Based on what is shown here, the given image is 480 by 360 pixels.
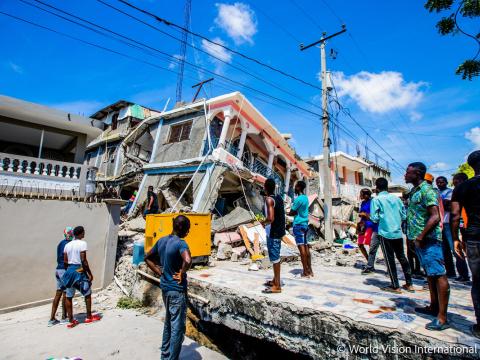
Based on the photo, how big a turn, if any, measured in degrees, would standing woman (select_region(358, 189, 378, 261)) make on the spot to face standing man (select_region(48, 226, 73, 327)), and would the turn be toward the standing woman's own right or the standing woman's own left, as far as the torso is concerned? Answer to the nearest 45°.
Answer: approximately 45° to the standing woman's own left

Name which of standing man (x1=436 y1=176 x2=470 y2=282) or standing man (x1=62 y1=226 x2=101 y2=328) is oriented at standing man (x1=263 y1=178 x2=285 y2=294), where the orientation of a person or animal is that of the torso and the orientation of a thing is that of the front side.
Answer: standing man (x1=436 y1=176 x2=470 y2=282)

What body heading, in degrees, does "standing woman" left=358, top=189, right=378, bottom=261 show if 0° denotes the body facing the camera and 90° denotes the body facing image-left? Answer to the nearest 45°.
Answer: approximately 90°

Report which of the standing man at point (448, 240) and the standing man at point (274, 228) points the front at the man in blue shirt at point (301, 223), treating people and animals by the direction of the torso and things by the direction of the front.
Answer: the standing man at point (448, 240)

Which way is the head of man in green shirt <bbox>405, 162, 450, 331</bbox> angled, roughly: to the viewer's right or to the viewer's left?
to the viewer's left
